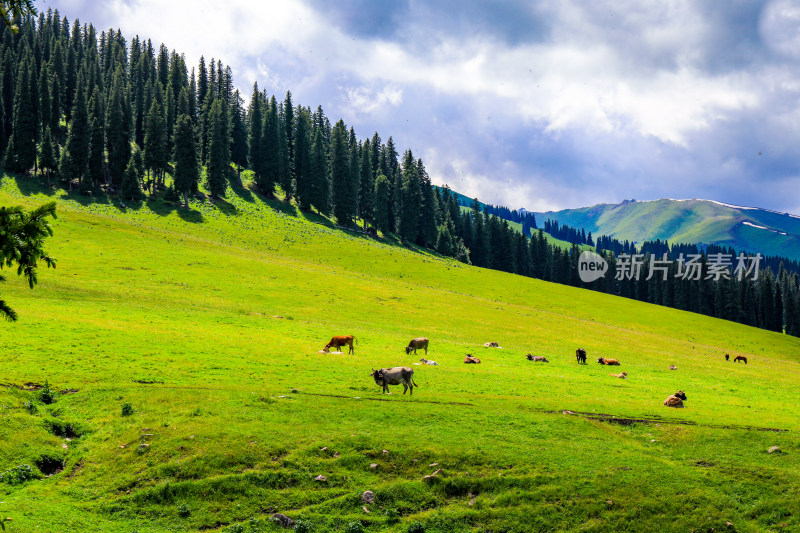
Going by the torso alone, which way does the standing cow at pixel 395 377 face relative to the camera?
to the viewer's left

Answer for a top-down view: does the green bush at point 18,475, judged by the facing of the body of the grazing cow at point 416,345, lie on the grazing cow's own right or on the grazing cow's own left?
on the grazing cow's own left

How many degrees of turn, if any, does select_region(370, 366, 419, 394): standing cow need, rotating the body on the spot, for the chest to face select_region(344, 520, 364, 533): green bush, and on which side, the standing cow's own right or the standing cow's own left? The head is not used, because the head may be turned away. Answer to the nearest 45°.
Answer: approximately 90° to the standing cow's own left

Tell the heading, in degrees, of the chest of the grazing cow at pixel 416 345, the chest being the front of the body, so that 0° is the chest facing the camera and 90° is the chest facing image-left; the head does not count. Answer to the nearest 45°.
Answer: approximately 90°

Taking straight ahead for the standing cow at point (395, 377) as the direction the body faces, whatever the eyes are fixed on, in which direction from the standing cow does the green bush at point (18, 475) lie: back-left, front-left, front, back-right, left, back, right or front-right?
front-left

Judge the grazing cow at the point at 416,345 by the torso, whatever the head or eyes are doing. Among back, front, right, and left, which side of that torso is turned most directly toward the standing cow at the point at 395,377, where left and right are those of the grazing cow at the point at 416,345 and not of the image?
left

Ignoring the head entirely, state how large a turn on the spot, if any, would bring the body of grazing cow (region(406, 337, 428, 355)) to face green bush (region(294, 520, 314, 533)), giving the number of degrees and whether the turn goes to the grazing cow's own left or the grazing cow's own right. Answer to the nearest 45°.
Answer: approximately 90° to the grazing cow's own left

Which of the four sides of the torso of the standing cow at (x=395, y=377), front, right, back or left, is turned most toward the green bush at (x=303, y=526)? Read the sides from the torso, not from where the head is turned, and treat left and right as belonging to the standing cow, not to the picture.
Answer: left

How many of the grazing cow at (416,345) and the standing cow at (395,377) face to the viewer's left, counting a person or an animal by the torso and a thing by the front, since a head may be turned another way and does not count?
2
